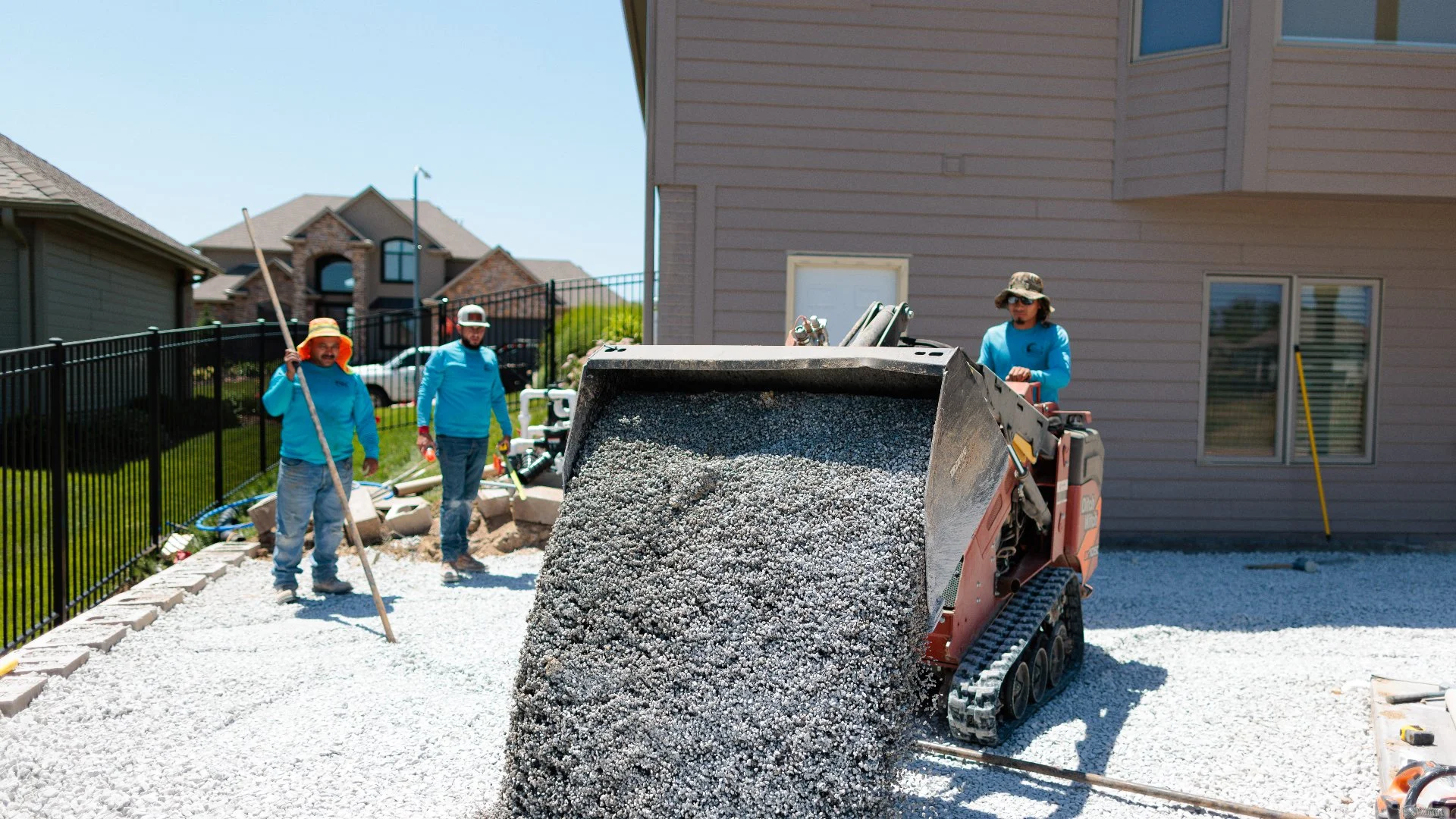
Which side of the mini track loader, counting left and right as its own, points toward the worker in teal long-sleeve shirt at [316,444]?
right

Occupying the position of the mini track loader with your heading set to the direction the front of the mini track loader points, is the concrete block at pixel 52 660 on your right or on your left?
on your right

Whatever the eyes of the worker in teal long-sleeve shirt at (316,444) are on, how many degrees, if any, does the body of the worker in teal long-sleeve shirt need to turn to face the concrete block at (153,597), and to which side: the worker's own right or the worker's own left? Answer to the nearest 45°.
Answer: approximately 90° to the worker's own right

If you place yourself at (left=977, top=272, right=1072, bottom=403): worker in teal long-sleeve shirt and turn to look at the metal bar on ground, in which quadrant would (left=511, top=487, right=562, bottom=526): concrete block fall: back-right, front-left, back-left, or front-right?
back-right

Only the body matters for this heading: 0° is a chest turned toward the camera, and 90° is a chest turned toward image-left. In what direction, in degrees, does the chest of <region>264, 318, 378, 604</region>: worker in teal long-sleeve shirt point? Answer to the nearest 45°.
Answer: approximately 0°

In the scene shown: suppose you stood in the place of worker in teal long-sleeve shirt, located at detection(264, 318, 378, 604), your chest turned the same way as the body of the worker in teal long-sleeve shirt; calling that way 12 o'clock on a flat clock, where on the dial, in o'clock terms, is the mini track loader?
The mini track loader is roughly at 11 o'clock from the worker in teal long-sleeve shirt.

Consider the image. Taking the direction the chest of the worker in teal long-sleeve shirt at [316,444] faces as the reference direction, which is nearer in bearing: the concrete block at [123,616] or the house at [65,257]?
the concrete block

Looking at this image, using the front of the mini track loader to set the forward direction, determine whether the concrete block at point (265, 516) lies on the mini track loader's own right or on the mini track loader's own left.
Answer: on the mini track loader's own right

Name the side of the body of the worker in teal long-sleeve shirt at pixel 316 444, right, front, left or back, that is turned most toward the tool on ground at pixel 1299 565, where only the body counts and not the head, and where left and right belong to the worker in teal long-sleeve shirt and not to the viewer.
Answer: left

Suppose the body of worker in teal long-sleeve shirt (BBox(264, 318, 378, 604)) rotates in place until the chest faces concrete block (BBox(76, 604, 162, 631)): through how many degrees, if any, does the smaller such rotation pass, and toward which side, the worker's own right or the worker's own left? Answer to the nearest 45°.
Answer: approximately 45° to the worker's own right
